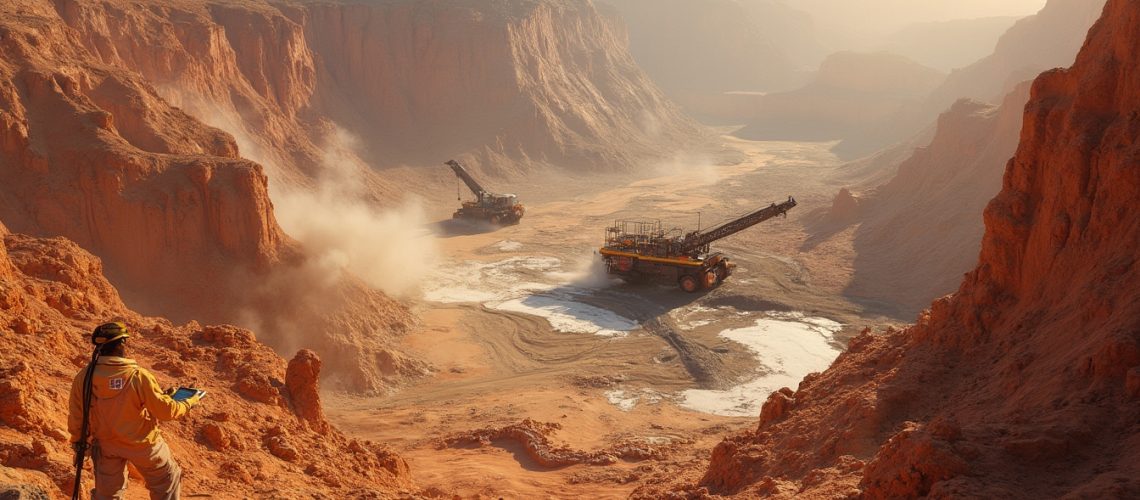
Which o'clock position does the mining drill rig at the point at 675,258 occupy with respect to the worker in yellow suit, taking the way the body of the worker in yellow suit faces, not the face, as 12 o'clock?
The mining drill rig is roughly at 12 o'clock from the worker in yellow suit.

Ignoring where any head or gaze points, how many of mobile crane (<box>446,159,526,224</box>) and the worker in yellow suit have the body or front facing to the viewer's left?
1

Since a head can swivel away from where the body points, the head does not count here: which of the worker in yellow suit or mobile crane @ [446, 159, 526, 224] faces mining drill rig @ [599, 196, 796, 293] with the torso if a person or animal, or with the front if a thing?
the worker in yellow suit

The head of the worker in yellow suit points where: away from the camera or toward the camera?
away from the camera

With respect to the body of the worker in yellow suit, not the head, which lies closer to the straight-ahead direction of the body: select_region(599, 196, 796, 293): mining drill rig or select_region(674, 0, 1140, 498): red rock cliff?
the mining drill rig

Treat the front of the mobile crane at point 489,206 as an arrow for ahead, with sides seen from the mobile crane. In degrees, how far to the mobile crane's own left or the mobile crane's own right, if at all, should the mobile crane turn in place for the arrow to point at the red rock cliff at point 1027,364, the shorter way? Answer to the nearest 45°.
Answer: approximately 90° to the mobile crane's own left

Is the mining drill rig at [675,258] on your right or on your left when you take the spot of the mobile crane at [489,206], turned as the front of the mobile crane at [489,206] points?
on your left

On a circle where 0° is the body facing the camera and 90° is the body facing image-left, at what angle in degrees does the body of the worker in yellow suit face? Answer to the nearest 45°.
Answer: approximately 225°

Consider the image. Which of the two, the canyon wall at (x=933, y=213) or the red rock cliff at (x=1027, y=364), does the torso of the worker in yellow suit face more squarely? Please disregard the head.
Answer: the canyon wall

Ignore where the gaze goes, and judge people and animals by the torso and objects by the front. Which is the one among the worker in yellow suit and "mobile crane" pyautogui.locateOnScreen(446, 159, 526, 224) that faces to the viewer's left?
the mobile crane

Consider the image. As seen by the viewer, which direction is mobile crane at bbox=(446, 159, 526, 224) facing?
to the viewer's left
